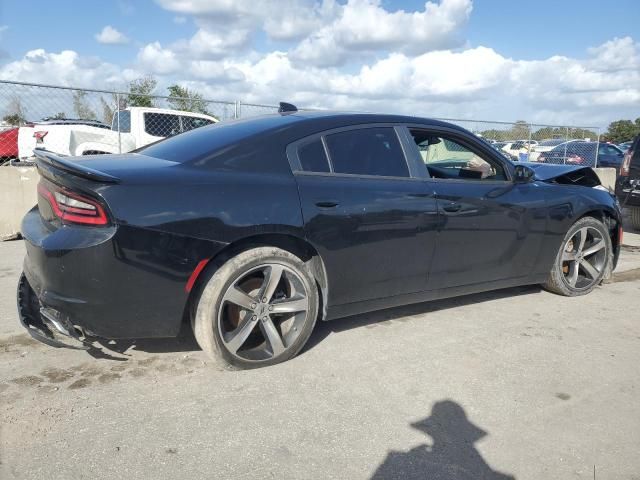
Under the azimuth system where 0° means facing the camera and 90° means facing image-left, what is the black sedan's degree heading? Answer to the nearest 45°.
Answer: approximately 225°

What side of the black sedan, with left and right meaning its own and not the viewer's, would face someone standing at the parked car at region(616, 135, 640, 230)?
front

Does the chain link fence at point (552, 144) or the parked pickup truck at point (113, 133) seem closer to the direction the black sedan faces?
the chain link fence

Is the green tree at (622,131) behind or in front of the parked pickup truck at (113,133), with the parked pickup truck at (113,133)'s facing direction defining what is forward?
in front

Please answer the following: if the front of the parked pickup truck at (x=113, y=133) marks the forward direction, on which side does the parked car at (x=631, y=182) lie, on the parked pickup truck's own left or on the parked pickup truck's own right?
on the parked pickup truck's own right

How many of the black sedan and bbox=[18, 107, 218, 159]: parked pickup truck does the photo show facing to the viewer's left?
0

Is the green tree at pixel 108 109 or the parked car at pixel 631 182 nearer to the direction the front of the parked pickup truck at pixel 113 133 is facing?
the parked car

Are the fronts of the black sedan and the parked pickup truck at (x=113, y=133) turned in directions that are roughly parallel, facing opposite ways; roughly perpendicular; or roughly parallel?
roughly parallel

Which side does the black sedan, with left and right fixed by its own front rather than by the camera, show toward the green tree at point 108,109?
left

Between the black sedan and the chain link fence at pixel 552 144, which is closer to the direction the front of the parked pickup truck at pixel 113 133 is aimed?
the chain link fence

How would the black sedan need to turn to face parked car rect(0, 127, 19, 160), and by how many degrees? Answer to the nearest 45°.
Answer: approximately 90° to its left

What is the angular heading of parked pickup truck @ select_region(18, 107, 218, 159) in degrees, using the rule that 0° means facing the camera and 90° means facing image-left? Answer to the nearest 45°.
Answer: approximately 225°

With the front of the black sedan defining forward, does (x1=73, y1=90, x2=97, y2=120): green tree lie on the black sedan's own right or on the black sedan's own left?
on the black sedan's own left

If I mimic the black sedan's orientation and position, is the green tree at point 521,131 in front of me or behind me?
in front
